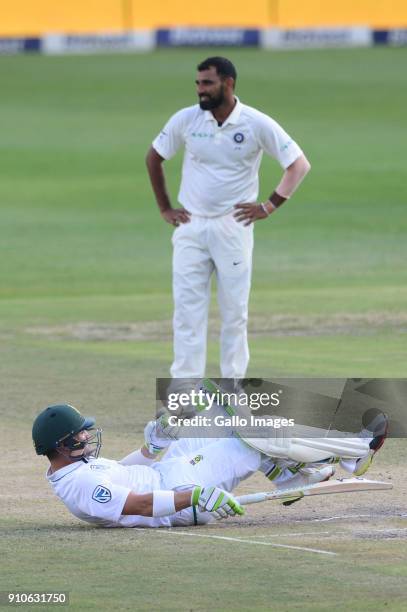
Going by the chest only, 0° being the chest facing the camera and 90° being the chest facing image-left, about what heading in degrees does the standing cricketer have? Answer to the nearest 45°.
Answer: approximately 0°
